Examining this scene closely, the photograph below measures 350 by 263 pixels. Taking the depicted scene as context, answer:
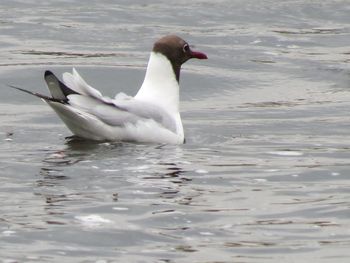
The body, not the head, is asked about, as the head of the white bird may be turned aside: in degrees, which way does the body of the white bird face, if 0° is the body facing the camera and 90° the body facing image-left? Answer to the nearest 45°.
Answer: approximately 270°
